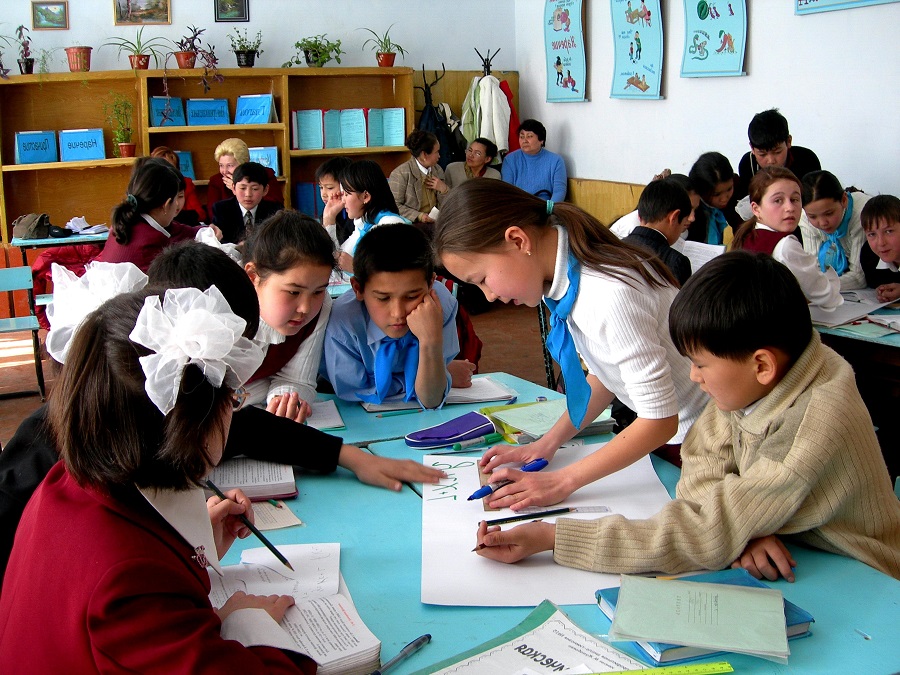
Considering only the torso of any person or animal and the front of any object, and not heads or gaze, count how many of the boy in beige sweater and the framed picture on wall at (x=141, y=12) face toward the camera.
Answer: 1

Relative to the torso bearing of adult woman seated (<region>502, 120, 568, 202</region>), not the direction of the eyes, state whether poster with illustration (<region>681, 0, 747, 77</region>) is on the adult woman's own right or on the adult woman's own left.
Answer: on the adult woman's own left

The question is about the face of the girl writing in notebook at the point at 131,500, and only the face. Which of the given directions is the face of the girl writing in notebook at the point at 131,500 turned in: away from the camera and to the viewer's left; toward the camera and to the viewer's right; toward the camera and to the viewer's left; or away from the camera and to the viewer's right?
away from the camera and to the viewer's right

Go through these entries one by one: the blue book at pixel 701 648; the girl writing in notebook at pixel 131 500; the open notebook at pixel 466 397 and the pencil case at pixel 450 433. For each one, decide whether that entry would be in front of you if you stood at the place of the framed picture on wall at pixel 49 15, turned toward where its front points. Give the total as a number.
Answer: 4

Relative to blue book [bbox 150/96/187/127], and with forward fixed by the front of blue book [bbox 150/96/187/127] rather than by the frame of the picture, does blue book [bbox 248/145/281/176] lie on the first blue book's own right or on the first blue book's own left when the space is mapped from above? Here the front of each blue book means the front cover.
on the first blue book's own left

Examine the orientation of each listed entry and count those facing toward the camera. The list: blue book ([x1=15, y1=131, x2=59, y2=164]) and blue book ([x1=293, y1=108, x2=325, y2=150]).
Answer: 2
